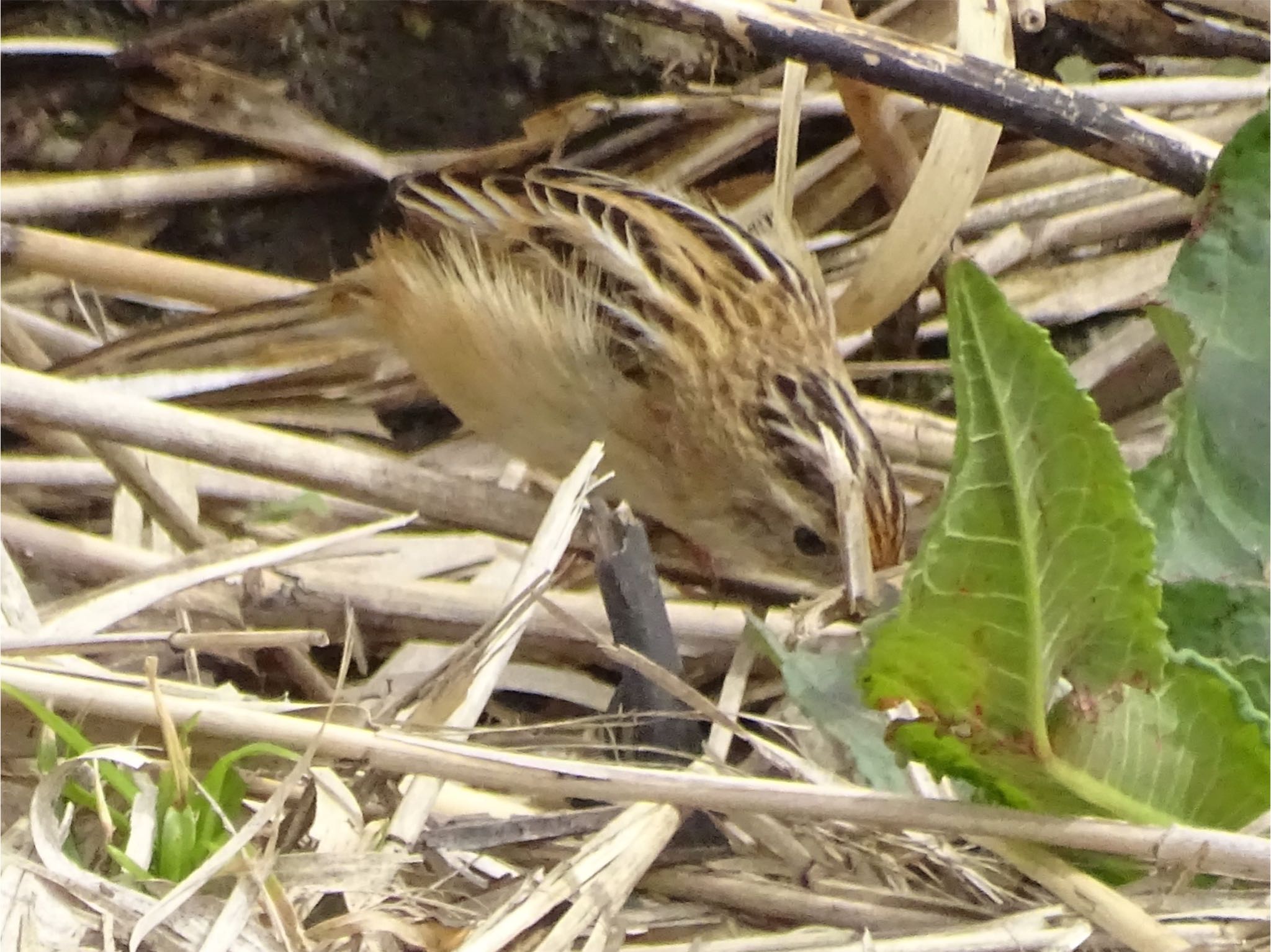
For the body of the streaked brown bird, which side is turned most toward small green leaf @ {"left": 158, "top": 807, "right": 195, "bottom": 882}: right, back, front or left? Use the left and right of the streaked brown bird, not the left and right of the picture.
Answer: right

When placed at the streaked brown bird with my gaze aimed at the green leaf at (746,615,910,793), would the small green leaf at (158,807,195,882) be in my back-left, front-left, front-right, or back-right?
front-right

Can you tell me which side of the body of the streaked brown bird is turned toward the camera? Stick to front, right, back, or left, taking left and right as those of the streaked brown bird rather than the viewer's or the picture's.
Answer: right

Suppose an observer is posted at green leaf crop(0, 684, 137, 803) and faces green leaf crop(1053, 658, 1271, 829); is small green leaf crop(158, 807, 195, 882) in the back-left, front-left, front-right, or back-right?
front-right
